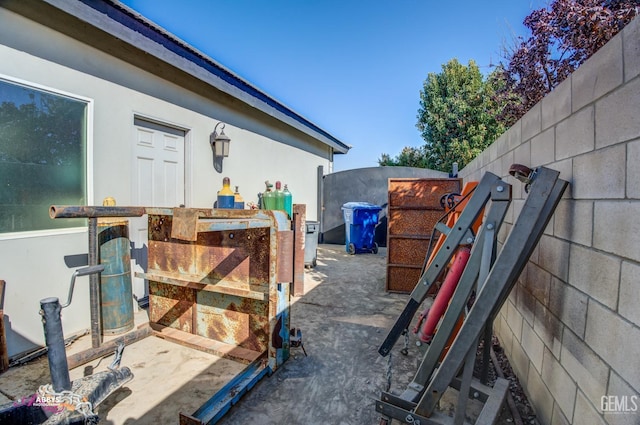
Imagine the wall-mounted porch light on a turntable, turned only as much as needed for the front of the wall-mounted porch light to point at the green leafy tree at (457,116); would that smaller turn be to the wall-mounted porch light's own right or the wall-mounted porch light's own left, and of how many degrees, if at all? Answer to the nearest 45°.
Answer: approximately 90° to the wall-mounted porch light's own left

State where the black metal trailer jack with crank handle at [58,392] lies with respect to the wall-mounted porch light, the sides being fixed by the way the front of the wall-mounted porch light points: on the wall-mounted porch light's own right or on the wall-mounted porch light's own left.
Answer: on the wall-mounted porch light's own right

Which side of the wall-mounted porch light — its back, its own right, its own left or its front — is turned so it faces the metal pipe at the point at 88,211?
right

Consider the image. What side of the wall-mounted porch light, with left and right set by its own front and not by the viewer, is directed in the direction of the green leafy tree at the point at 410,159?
left

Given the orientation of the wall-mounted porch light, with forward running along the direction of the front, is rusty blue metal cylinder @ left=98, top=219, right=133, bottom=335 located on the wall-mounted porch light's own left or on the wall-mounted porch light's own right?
on the wall-mounted porch light's own right

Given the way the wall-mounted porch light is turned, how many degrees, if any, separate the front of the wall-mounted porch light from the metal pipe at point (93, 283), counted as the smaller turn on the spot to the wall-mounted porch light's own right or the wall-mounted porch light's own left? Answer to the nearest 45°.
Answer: approximately 90° to the wall-mounted porch light's own right

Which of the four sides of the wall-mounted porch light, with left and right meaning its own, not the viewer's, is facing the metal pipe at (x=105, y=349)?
right

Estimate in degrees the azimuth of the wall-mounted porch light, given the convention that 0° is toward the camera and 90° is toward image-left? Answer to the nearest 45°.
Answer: approximately 315°
